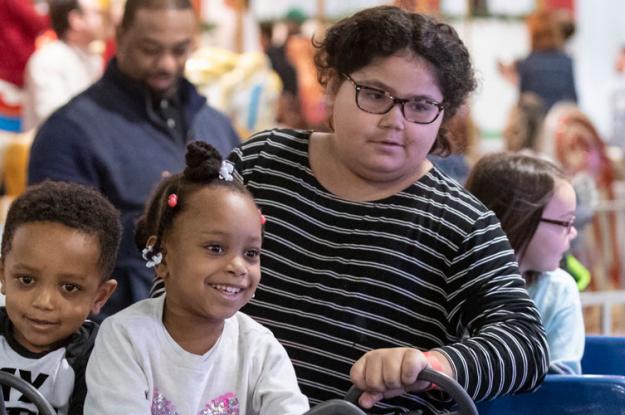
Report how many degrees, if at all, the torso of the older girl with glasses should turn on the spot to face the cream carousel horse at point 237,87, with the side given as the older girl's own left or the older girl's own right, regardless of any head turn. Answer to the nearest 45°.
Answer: approximately 180°

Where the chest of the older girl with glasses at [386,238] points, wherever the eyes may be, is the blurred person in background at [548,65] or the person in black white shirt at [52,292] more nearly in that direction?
the person in black white shirt

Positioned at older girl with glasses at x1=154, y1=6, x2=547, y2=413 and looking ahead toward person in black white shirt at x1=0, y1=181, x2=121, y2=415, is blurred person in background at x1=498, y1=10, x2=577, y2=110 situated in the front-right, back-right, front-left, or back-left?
back-right

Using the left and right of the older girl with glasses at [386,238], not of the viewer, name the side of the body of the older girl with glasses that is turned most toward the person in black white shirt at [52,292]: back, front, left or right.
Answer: right

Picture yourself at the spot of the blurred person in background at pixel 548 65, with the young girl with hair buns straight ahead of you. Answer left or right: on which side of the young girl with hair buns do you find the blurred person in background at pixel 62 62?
right

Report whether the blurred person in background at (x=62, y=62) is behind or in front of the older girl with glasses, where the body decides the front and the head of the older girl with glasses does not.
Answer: behind

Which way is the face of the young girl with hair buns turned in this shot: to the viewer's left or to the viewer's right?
to the viewer's right

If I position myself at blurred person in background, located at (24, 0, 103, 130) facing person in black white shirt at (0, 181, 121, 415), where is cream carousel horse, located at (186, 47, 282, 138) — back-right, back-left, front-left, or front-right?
back-left

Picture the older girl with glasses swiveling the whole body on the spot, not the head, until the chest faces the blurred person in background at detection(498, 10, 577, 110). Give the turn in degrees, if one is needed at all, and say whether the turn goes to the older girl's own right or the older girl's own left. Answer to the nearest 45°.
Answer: approximately 180°

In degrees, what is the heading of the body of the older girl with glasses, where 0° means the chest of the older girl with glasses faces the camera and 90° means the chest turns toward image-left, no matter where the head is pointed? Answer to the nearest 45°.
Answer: approximately 0°
